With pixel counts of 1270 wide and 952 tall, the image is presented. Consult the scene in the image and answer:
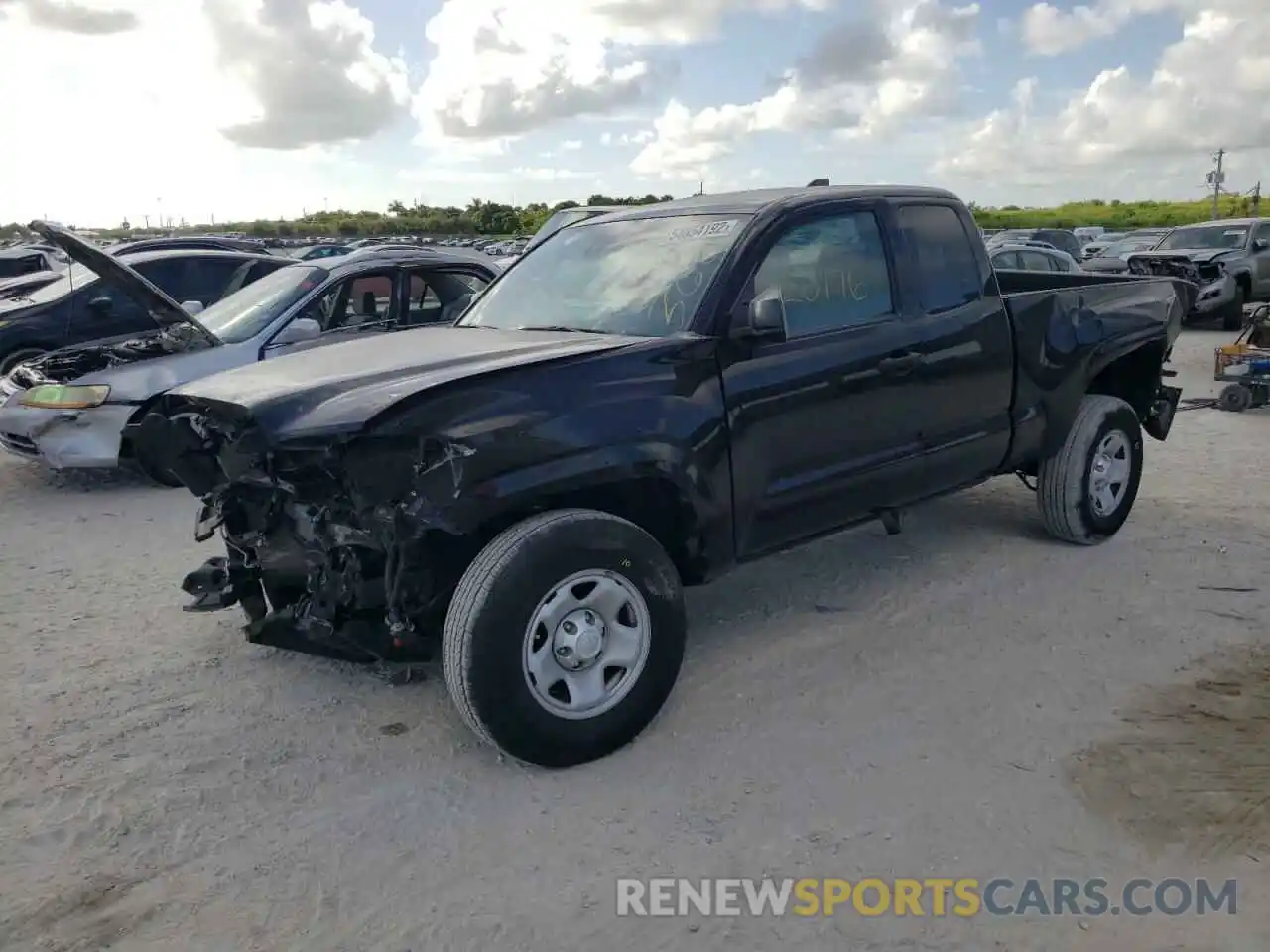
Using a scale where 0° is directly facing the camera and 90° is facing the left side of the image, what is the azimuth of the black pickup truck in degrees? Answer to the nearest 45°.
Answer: approximately 45°
